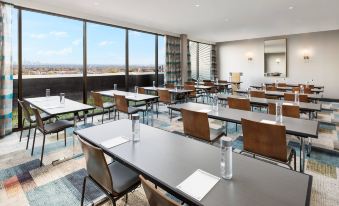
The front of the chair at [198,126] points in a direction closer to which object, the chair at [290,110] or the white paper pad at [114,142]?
the chair

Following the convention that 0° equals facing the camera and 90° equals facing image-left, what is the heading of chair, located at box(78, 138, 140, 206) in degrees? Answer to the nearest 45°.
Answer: approximately 225°

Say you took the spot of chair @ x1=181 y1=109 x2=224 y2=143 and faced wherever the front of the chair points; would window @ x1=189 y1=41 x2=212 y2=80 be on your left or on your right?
on your left

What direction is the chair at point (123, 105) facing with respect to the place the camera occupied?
facing away from the viewer and to the right of the viewer
